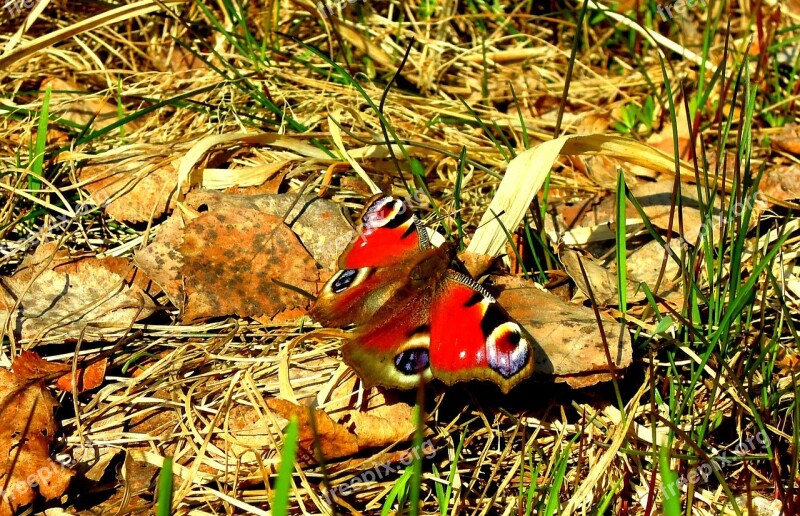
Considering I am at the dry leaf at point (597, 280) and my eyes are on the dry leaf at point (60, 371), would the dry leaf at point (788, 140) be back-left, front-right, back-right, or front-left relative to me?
back-right

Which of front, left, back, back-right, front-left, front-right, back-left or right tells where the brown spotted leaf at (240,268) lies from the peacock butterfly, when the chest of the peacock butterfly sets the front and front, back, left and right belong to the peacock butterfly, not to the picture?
left

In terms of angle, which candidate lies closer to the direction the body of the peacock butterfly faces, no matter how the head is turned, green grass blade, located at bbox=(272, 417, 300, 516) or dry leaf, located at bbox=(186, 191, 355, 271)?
the dry leaf

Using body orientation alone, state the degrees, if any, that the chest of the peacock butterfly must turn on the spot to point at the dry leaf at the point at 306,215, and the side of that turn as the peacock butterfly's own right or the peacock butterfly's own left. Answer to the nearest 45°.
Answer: approximately 90° to the peacock butterfly's own left

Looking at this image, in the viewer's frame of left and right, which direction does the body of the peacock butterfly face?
facing away from the viewer and to the right of the viewer

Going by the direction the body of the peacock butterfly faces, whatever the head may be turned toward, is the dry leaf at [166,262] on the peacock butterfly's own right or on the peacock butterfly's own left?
on the peacock butterfly's own left

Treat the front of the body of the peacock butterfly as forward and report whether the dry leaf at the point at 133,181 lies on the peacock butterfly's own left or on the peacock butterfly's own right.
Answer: on the peacock butterfly's own left

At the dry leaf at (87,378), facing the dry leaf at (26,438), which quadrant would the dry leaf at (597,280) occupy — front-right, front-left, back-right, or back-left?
back-left

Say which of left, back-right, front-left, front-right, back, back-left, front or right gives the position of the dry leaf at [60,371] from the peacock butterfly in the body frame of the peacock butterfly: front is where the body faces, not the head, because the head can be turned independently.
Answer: back-left

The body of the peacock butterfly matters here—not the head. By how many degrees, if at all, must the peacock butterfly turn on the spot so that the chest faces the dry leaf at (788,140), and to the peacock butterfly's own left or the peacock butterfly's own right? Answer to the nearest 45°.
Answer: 0° — it already faces it

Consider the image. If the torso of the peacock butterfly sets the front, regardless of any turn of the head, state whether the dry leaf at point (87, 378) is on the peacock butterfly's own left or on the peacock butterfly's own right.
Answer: on the peacock butterfly's own left

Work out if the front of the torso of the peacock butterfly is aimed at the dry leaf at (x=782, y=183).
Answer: yes
